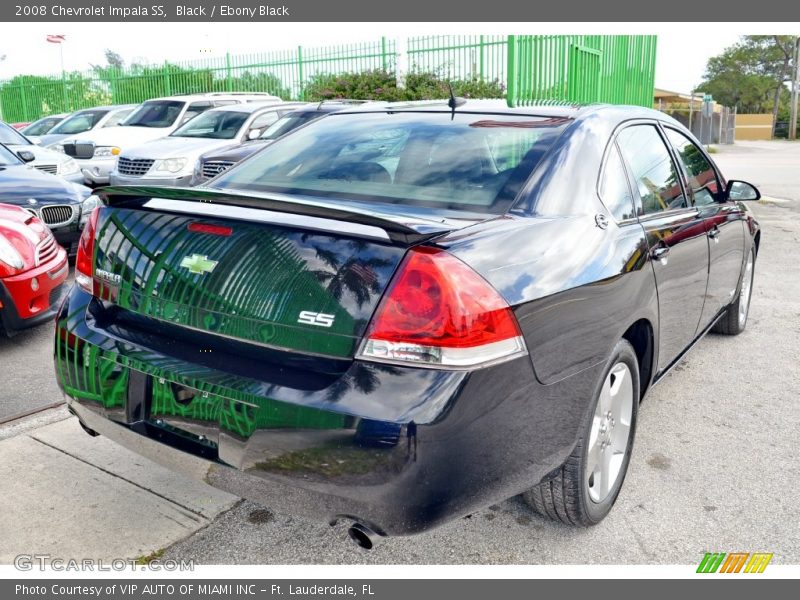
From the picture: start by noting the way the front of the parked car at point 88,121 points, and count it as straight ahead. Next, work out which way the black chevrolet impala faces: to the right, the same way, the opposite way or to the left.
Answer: the opposite way

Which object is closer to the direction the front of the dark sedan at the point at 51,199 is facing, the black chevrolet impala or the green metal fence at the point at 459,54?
the black chevrolet impala

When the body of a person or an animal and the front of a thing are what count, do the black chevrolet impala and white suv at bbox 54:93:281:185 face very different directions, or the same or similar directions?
very different directions

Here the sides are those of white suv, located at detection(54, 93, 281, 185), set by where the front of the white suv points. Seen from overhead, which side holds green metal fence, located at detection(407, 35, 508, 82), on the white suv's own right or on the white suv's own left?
on the white suv's own left

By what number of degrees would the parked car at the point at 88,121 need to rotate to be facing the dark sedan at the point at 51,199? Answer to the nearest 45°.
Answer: approximately 45° to its left

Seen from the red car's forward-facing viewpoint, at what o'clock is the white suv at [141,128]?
The white suv is roughly at 8 o'clock from the red car.

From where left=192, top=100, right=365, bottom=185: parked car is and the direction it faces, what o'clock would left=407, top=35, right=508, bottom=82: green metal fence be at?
The green metal fence is roughly at 6 o'clock from the parked car.

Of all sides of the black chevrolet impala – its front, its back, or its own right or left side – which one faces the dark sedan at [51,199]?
left

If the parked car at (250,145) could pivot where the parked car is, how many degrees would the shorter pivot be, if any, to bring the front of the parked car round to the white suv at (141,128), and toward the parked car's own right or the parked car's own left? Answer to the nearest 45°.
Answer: approximately 90° to the parked car's own right

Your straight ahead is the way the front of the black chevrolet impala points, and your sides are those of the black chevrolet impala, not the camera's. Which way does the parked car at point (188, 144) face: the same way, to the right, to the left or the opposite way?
the opposite way

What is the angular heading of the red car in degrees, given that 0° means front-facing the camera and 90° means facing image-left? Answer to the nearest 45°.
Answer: approximately 315°
